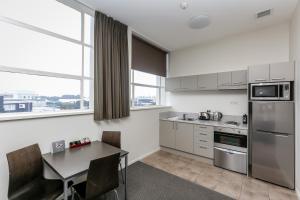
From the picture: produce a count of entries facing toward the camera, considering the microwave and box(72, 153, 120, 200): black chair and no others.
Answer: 1

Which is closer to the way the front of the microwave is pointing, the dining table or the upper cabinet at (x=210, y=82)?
the dining table

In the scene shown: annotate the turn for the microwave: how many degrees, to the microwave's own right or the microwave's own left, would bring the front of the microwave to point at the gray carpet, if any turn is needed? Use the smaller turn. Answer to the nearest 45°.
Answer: approximately 45° to the microwave's own right

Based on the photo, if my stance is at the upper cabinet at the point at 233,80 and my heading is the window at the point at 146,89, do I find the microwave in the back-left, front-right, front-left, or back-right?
back-left

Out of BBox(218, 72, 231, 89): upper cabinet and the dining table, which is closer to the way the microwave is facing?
the dining table

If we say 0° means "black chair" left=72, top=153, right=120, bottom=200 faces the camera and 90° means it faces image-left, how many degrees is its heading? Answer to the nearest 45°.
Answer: approximately 135°

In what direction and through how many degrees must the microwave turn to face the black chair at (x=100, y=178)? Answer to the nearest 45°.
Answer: approximately 45° to its right

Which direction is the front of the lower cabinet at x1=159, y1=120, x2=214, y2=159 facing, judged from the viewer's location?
facing the viewer and to the left of the viewer
